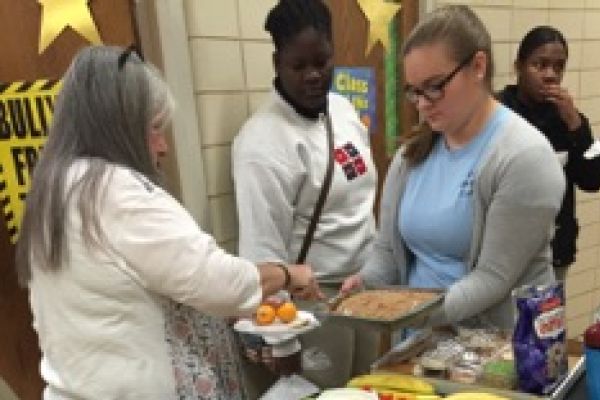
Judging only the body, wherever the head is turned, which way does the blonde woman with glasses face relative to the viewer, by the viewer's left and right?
facing the viewer and to the left of the viewer

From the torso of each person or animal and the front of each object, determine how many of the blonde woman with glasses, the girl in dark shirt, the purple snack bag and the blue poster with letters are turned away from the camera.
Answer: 0

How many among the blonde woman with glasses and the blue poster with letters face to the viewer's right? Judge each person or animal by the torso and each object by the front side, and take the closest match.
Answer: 0

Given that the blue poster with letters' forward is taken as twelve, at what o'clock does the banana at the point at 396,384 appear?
The banana is roughly at 12 o'clock from the blue poster with letters.

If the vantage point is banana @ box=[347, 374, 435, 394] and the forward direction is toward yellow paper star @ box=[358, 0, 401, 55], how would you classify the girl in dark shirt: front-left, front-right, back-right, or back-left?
front-right

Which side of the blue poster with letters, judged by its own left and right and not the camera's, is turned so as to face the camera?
front

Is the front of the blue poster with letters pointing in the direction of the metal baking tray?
yes

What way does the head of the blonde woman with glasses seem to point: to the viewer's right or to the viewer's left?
to the viewer's left

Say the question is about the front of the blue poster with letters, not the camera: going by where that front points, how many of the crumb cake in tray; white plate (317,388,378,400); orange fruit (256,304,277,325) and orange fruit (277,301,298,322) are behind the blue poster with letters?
0

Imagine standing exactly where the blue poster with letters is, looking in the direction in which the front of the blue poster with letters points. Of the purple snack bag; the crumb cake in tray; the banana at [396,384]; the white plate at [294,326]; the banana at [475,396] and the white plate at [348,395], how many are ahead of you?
6

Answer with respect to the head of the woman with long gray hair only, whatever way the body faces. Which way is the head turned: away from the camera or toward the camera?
away from the camera
